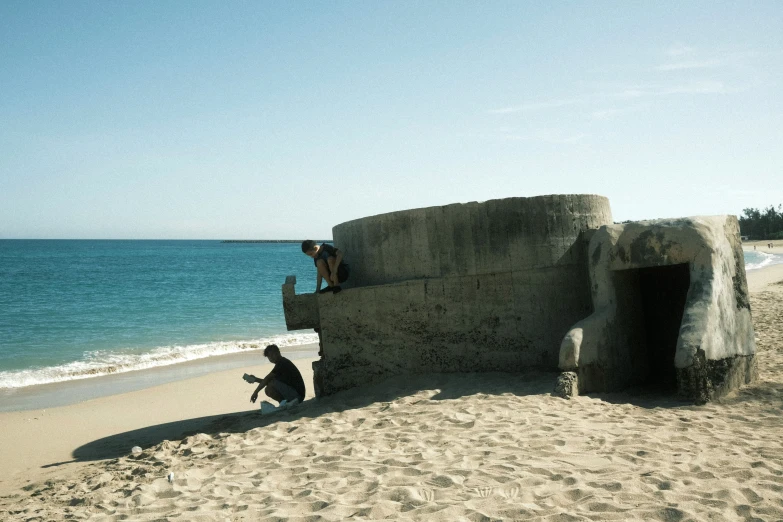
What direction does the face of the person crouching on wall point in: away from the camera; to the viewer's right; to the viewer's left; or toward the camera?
to the viewer's left

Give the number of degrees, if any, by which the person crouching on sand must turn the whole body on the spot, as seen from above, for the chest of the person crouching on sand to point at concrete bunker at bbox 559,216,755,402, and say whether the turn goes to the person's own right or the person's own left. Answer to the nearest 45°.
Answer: approximately 135° to the person's own left

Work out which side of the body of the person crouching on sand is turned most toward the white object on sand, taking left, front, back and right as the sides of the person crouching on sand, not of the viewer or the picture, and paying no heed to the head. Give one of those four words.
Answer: left

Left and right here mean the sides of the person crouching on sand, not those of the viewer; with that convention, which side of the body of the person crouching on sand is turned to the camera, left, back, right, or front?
left
